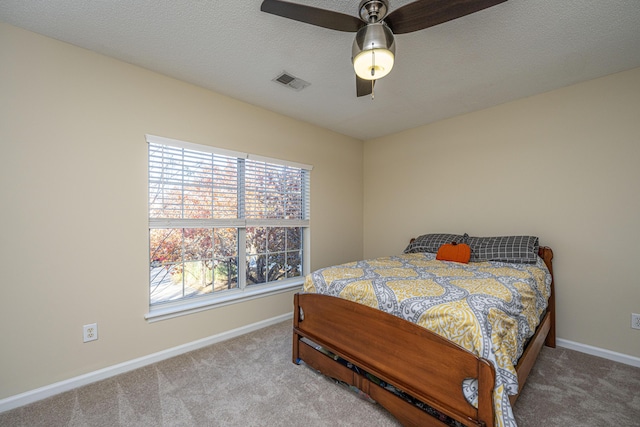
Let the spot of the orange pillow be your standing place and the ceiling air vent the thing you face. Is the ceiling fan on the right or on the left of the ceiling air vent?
left

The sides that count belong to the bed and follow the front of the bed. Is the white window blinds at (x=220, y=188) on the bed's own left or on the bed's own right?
on the bed's own right

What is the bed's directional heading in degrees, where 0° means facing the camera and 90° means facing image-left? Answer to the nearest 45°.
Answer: approximately 45°

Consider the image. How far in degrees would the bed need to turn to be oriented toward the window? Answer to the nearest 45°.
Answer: approximately 45° to its right

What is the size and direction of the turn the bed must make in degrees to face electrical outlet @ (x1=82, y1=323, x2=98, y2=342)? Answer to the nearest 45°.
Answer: approximately 45° to its right
